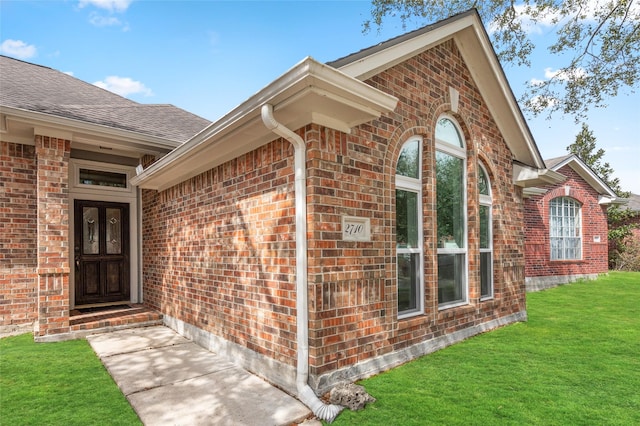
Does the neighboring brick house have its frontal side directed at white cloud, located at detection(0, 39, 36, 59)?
no

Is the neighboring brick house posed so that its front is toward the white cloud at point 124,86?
no

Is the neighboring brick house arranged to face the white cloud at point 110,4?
no

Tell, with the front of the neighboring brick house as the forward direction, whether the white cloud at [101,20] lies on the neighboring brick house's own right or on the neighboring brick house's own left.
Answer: on the neighboring brick house's own right
